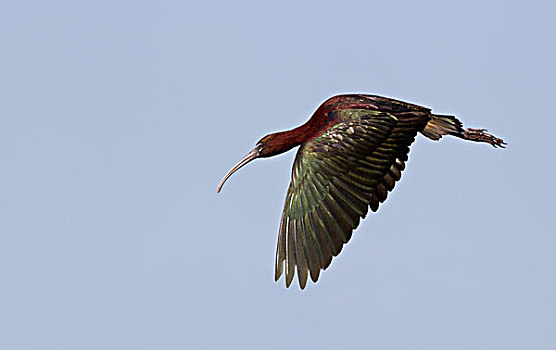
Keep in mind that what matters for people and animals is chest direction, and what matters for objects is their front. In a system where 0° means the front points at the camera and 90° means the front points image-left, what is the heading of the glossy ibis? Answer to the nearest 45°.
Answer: approximately 90°
